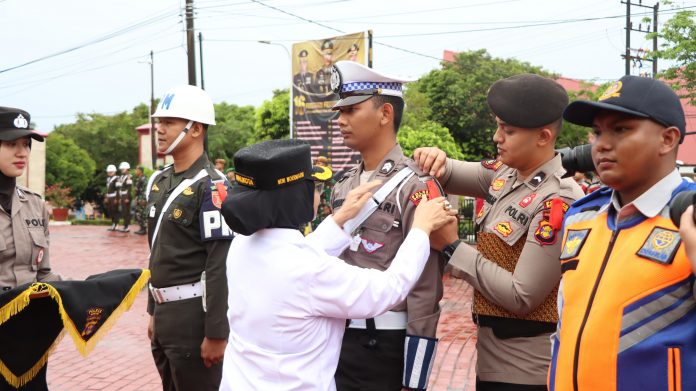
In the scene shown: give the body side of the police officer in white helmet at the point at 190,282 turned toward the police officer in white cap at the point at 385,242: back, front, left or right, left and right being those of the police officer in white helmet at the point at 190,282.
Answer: left

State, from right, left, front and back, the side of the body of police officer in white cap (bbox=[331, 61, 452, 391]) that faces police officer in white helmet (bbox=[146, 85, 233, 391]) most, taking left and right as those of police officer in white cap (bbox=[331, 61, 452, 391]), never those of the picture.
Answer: right

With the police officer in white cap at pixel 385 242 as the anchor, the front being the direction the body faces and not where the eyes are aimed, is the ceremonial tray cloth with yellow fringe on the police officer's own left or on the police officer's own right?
on the police officer's own right

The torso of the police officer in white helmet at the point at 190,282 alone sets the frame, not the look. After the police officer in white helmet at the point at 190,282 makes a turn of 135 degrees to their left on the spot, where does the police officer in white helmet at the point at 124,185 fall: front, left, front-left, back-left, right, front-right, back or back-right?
left

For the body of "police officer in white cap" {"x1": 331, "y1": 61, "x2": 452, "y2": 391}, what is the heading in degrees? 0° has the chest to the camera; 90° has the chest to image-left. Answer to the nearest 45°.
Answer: approximately 45°

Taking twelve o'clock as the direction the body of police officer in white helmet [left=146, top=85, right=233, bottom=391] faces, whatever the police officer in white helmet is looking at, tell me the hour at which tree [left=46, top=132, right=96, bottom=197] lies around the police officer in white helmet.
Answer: The tree is roughly at 4 o'clock from the police officer in white helmet.

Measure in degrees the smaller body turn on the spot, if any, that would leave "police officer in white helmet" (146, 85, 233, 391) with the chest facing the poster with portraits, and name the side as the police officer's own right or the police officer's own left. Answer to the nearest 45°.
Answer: approximately 135° to the police officer's own right

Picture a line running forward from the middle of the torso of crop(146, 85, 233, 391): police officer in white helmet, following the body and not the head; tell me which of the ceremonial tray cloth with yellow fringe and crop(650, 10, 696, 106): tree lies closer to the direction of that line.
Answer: the ceremonial tray cloth with yellow fringe

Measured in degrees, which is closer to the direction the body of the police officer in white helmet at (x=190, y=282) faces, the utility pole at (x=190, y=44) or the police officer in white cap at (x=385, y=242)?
the police officer in white cap
